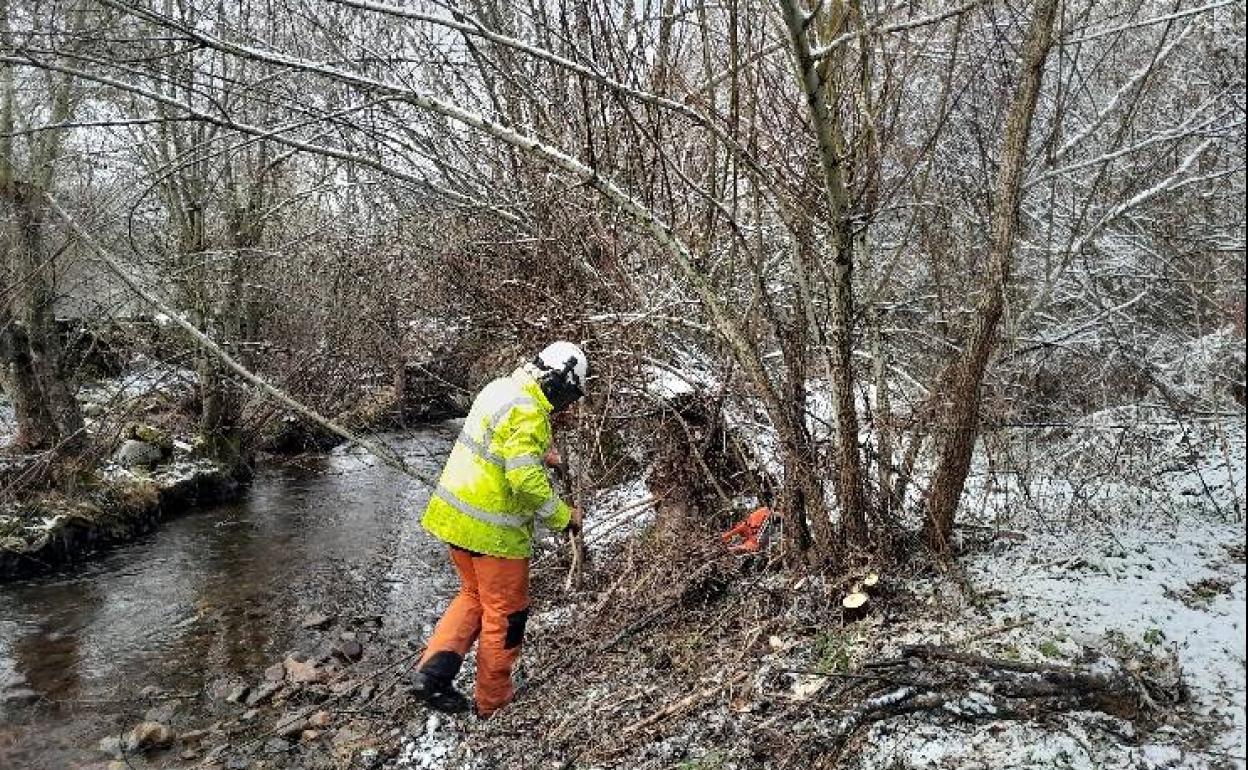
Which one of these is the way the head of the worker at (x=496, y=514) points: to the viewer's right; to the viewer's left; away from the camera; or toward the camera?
to the viewer's right

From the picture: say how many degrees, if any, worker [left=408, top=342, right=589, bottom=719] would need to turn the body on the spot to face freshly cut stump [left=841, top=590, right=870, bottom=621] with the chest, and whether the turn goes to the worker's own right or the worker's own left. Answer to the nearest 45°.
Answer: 0° — they already face it

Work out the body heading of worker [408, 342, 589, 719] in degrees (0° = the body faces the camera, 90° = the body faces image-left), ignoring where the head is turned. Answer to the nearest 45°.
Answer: approximately 270°
